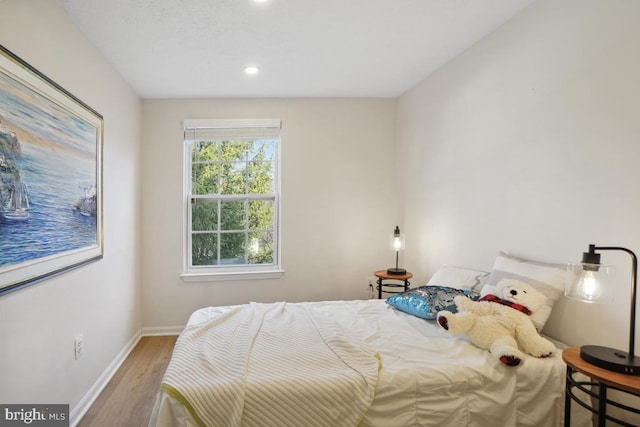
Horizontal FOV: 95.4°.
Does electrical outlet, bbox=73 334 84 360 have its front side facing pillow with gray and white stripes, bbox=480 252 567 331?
yes

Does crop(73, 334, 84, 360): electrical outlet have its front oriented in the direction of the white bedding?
yes

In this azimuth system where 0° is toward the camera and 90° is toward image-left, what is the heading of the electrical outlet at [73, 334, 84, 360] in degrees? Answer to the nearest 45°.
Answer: approximately 315°
